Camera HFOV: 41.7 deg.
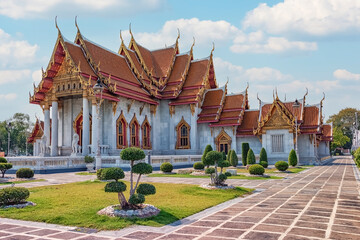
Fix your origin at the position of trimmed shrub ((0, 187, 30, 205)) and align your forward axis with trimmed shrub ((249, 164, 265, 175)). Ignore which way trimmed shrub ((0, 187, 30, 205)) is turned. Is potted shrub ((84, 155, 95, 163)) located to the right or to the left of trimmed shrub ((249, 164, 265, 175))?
left

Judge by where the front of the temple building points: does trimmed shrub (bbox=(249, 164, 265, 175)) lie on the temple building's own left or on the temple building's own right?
on the temple building's own left

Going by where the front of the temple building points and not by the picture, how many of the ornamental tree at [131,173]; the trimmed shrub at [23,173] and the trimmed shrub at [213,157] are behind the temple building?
0

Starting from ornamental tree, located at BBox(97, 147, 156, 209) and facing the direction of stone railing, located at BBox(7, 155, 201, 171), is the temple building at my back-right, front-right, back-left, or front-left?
front-right

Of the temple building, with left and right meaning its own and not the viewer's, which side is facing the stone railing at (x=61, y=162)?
front

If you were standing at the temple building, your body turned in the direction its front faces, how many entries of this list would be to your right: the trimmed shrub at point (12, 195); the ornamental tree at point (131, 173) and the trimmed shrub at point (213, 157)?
0

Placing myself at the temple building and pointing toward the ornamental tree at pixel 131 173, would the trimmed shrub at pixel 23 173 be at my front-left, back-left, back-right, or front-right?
front-right

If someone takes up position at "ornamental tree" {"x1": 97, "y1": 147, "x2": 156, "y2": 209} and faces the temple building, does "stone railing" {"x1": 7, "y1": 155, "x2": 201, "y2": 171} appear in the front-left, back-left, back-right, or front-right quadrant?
front-left

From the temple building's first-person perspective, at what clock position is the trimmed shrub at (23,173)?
The trimmed shrub is roughly at 11 o'clock from the temple building.

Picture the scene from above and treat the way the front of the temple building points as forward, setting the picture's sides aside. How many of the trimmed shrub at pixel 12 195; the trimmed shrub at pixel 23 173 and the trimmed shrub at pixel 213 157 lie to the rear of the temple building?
0

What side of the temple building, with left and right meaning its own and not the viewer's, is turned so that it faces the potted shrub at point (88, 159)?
front

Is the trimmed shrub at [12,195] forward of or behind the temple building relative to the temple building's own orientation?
forward

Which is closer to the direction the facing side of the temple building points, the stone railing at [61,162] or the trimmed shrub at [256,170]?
the stone railing

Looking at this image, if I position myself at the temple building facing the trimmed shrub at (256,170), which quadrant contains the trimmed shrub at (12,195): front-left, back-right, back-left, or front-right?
front-right

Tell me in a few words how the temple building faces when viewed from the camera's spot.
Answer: facing the viewer and to the left of the viewer

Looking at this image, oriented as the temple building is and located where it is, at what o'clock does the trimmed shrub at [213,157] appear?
The trimmed shrub is roughly at 10 o'clock from the temple building.

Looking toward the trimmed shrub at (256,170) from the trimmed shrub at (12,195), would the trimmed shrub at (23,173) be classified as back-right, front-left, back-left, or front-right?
front-left

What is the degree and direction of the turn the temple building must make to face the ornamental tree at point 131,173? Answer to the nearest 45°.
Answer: approximately 45° to its left
